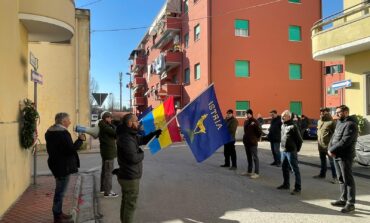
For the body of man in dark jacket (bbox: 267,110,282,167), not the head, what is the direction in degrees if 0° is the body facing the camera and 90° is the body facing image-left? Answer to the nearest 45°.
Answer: approximately 90°

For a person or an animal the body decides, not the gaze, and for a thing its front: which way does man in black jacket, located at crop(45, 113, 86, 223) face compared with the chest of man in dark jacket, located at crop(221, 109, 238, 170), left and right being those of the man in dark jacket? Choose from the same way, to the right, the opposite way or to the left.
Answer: the opposite way

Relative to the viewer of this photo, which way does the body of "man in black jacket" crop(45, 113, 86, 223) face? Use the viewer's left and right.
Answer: facing to the right of the viewer

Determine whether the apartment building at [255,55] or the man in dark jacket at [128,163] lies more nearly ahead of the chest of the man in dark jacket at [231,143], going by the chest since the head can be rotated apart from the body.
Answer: the man in dark jacket

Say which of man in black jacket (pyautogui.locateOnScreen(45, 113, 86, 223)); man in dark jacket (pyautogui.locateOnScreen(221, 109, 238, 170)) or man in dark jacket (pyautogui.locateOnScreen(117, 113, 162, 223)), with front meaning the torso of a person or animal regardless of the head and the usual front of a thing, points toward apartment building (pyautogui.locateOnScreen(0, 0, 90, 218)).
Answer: man in dark jacket (pyautogui.locateOnScreen(221, 109, 238, 170))

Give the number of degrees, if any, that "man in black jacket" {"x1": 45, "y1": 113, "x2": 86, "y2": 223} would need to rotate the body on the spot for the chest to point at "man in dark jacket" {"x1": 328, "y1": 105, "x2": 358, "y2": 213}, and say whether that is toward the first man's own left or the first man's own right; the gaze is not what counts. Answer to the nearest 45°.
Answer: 0° — they already face them

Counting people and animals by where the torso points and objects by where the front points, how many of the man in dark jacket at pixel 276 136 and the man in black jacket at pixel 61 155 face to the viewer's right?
1

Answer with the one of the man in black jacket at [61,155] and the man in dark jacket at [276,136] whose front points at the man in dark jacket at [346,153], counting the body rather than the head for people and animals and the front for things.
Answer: the man in black jacket

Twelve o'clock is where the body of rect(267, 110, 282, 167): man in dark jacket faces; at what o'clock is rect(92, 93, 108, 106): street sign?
The street sign is roughly at 1 o'clock from the man in dark jacket.
